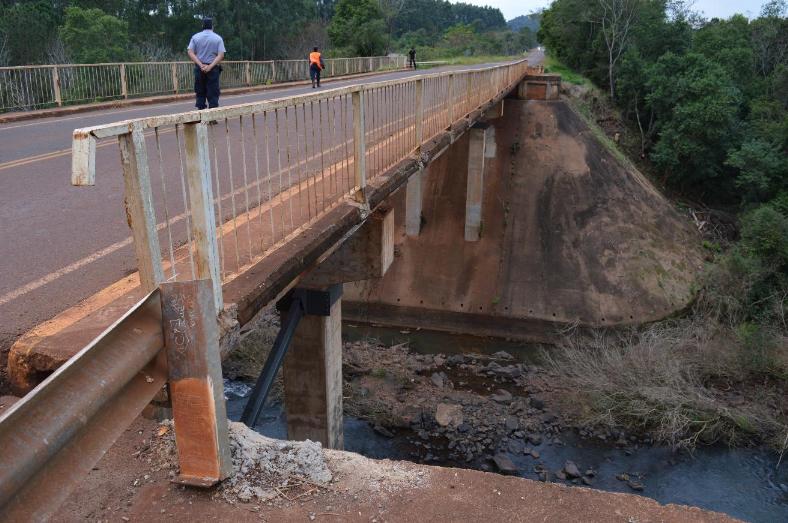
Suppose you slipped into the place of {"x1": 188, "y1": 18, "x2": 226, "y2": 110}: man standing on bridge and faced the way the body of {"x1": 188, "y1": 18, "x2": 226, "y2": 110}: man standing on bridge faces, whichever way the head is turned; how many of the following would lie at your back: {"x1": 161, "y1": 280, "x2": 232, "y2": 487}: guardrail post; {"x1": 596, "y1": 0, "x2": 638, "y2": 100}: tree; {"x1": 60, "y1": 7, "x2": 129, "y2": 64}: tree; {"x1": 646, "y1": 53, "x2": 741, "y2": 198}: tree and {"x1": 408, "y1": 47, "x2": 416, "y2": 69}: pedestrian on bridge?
1

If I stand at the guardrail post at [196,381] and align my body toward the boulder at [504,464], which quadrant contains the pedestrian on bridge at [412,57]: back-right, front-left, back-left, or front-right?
front-left

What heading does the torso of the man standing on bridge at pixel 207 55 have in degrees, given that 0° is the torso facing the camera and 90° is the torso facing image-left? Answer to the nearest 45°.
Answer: approximately 180°

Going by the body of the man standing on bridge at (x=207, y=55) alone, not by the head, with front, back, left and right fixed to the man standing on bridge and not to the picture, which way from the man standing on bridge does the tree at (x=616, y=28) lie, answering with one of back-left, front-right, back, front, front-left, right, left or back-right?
front-right

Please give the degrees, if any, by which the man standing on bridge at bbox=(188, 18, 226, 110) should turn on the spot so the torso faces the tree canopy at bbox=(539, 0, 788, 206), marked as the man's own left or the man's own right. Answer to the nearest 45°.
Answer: approximately 45° to the man's own right

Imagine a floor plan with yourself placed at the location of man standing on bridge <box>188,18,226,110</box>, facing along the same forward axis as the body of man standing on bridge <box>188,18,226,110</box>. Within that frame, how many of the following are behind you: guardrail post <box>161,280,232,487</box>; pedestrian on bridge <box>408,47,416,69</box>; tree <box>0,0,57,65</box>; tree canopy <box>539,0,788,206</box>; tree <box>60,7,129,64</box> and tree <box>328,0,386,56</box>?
1

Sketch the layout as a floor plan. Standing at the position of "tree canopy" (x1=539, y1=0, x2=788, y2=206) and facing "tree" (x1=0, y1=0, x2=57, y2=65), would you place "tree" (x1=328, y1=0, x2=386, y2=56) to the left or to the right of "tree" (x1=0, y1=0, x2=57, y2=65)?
right

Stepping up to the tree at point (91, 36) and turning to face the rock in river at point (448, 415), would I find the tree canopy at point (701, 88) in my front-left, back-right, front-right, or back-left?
front-left

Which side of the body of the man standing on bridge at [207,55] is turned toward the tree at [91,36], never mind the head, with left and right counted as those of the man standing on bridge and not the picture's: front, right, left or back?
front

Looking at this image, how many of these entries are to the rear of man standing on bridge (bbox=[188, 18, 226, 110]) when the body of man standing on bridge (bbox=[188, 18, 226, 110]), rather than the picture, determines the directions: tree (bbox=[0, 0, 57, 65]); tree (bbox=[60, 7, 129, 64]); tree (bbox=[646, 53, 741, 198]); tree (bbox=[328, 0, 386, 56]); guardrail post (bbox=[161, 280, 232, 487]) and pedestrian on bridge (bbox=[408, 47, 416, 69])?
1

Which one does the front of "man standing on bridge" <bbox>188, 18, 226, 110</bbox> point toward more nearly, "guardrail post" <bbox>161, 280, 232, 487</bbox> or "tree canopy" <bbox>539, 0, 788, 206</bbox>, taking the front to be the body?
the tree canopy

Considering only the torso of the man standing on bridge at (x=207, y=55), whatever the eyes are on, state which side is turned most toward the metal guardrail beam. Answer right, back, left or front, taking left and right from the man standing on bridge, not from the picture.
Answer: back

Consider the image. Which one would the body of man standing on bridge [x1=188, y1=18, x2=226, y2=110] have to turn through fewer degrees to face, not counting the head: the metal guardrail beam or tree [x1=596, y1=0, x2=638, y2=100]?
the tree

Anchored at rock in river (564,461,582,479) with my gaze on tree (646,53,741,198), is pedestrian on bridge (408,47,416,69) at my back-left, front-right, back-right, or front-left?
front-left

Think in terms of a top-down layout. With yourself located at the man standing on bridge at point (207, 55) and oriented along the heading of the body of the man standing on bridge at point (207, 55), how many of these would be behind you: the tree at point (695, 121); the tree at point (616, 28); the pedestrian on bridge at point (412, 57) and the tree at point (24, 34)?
0

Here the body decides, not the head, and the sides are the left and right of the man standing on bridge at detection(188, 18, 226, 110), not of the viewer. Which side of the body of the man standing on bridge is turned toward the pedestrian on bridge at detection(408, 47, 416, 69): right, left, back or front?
front

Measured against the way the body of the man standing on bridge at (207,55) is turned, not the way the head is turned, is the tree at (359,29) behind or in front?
in front

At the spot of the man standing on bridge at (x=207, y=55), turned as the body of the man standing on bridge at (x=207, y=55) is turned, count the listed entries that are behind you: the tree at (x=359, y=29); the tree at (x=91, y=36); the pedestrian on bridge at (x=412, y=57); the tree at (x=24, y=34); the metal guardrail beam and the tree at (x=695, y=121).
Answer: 1
